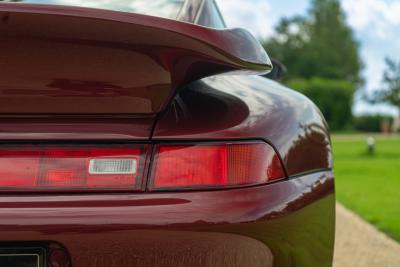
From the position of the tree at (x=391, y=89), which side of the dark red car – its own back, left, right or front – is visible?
front

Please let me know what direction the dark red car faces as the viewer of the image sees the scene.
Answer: facing away from the viewer

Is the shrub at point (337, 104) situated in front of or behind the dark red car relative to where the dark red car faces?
in front
